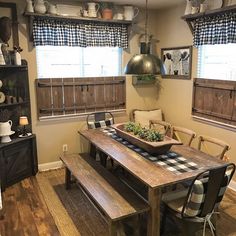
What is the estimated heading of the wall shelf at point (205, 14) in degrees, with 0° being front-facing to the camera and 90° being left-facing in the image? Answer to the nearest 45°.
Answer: approximately 45°

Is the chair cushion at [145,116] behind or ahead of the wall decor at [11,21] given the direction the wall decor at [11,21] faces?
ahead

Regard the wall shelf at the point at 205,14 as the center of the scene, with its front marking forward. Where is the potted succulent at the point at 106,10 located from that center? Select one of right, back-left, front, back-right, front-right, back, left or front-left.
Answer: front-right

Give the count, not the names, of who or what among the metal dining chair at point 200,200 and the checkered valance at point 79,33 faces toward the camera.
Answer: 1

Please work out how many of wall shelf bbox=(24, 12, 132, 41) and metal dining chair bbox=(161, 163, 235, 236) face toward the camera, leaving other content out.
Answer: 1

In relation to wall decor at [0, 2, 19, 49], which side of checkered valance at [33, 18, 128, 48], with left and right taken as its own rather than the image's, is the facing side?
right

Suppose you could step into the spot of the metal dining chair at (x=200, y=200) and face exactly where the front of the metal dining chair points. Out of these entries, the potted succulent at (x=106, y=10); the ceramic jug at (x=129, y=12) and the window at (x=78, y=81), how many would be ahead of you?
3

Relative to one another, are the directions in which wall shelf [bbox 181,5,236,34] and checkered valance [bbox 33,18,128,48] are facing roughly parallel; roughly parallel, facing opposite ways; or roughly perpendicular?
roughly perpendicular

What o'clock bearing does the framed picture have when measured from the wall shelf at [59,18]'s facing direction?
The framed picture is roughly at 9 o'clock from the wall shelf.

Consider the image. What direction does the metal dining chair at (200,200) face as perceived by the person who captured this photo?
facing away from the viewer and to the left of the viewer

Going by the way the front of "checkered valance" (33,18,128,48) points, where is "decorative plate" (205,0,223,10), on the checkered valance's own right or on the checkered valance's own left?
on the checkered valance's own left

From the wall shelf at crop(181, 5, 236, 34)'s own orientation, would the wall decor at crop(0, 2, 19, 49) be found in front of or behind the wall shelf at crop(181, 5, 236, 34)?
in front

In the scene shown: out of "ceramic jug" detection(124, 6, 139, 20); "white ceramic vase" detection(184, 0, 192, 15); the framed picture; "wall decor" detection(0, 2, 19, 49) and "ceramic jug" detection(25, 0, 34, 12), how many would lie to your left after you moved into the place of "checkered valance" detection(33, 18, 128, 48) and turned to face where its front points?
3
